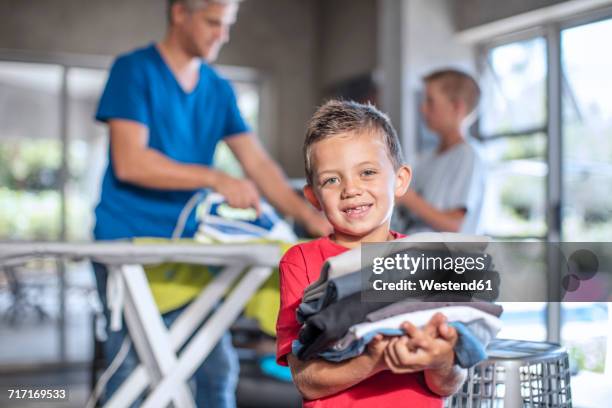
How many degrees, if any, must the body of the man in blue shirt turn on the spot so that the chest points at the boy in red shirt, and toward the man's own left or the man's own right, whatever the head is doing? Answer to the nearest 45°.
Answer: approximately 45° to the man's own right

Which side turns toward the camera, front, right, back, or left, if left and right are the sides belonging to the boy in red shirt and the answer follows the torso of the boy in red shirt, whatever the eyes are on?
front

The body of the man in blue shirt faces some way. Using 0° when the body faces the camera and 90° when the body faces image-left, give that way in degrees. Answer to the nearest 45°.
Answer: approximately 315°

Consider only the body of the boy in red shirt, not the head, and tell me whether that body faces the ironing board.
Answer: no

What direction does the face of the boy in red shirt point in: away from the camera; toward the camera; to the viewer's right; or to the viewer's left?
toward the camera

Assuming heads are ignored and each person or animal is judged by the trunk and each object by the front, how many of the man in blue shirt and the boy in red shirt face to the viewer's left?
0

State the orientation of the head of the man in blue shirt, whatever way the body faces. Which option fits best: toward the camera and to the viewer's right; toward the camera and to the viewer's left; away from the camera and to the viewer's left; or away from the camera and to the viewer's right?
toward the camera and to the viewer's right

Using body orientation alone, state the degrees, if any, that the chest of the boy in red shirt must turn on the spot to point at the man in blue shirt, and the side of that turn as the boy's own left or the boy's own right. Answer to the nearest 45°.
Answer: approximately 135° to the boy's own right

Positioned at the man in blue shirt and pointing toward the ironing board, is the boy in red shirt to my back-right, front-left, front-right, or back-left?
front-left
